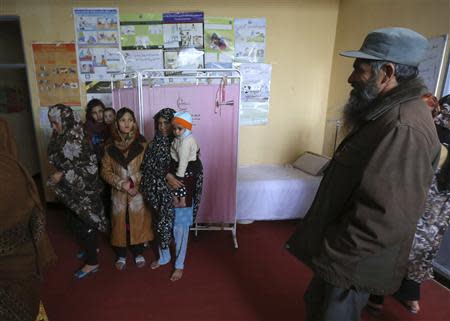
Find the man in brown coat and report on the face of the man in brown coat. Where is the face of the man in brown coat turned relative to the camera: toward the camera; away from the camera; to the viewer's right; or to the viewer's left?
to the viewer's left

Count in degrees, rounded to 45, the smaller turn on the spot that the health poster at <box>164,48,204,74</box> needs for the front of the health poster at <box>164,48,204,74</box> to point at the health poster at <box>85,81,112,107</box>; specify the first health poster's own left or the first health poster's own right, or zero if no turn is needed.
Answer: approximately 90° to the first health poster's own right

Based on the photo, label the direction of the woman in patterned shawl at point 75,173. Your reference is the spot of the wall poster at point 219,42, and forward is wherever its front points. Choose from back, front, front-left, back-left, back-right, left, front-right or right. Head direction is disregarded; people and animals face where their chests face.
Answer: front-right

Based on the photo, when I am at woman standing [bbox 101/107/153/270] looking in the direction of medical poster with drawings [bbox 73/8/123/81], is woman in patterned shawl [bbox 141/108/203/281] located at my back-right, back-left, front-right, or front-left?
back-right

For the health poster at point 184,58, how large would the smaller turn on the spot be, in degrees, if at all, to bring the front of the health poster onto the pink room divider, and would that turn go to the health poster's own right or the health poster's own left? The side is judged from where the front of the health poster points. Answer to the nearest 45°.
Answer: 0° — it already faces it

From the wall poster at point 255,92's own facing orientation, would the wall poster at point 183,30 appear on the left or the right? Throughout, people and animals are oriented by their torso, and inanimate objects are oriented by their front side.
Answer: on its right

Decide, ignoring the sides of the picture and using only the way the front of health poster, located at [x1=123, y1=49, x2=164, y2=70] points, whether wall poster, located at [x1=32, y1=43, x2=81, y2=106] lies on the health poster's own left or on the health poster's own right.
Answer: on the health poster's own right

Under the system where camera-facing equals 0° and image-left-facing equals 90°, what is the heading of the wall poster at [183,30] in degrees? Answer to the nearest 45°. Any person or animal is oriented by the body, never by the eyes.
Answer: approximately 0°
